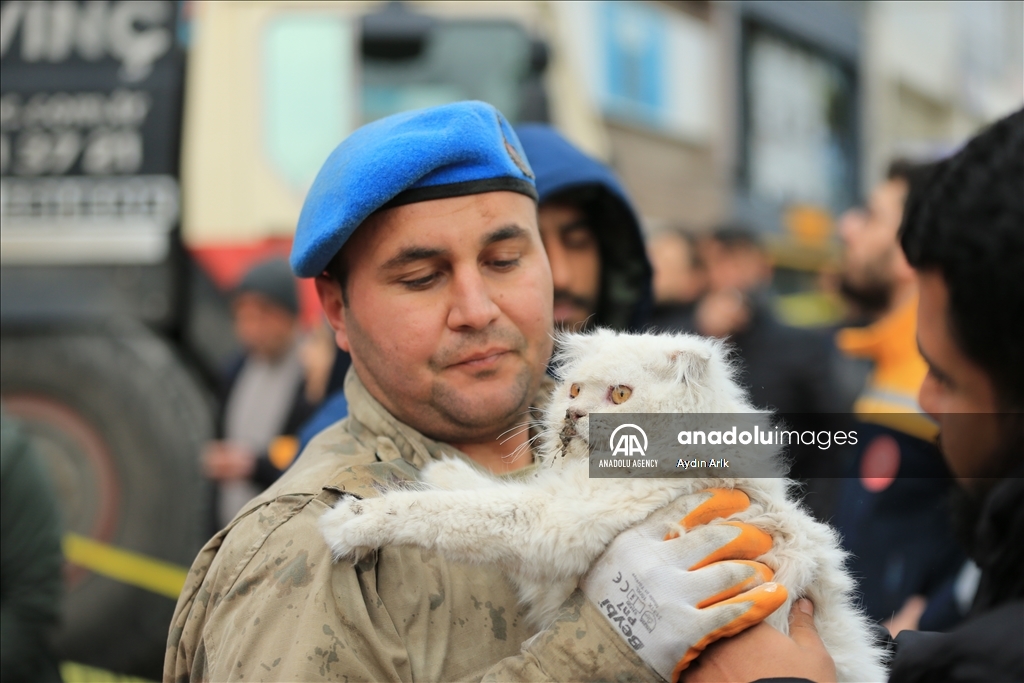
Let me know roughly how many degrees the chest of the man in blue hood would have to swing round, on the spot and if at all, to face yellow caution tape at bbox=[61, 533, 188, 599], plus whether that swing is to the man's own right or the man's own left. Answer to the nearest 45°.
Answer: approximately 90° to the man's own right

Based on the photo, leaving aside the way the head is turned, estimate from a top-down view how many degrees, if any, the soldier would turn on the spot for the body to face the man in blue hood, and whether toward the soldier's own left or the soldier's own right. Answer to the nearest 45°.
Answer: approximately 135° to the soldier's own left

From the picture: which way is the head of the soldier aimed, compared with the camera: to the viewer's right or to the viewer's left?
to the viewer's right

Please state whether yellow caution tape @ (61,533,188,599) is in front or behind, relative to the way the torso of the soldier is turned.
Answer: behind

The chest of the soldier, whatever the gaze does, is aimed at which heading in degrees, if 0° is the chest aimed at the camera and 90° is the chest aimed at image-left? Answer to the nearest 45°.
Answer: approximately 315°

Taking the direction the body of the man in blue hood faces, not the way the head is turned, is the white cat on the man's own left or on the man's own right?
on the man's own left

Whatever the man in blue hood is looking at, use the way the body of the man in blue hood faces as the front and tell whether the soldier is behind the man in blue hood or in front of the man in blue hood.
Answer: in front
